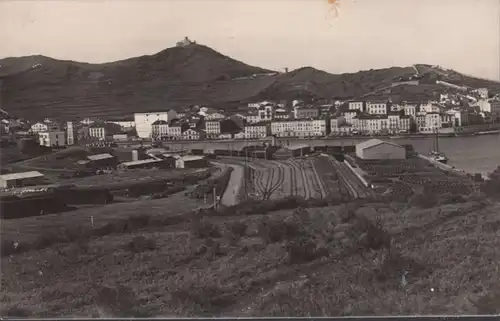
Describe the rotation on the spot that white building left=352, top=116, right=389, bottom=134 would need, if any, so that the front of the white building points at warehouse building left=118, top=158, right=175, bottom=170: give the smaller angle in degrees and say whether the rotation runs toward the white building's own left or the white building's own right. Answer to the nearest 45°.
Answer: approximately 90° to the white building's own right

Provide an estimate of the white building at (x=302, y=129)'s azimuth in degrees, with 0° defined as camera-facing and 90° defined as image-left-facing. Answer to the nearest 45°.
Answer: approximately 0°

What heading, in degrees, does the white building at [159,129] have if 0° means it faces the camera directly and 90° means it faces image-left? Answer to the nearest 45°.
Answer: approximately 0°
